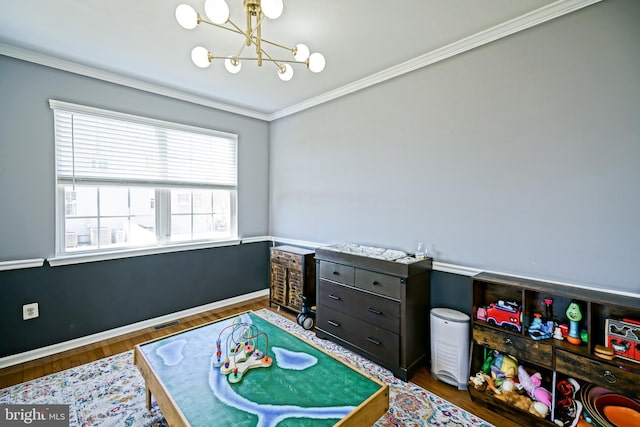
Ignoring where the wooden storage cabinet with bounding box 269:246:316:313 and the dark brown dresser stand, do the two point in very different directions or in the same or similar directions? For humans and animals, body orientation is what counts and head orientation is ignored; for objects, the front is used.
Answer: same or similar directions

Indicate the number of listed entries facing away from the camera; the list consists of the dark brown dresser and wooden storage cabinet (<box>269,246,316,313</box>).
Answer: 0

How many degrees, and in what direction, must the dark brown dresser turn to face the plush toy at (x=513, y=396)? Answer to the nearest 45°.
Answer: approximately 90° to its left

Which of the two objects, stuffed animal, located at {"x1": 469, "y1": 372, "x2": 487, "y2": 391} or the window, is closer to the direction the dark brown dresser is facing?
the window

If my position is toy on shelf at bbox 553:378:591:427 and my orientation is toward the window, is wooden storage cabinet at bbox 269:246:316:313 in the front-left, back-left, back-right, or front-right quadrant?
front-right

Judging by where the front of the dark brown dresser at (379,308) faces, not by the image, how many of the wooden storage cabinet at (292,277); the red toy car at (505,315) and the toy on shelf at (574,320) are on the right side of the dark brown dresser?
1

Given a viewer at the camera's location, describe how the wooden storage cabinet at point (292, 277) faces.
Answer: facing the viewer and to the left of the viewer

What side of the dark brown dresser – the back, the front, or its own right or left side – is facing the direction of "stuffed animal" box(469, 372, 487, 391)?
left

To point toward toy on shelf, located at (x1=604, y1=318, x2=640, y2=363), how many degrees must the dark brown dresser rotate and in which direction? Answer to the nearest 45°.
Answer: approximately 90° to its left

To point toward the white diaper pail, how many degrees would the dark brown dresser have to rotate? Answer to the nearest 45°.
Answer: approximately 135° to its left

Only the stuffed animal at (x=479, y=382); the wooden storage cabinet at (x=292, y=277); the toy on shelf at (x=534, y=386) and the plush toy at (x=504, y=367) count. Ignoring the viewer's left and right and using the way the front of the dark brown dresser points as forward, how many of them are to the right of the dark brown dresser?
1

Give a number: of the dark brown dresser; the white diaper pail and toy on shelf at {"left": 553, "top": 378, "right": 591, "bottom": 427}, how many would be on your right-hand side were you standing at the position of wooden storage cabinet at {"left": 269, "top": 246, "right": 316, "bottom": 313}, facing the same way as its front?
0

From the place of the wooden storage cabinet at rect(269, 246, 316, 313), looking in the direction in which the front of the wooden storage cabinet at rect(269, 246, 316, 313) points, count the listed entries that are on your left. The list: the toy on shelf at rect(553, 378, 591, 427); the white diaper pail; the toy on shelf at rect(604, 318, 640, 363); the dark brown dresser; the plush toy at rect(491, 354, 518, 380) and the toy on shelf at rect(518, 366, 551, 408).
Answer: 6

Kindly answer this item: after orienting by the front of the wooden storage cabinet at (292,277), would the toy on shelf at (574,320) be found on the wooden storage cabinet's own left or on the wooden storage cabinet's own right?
on the wooden storage cabinet's own left

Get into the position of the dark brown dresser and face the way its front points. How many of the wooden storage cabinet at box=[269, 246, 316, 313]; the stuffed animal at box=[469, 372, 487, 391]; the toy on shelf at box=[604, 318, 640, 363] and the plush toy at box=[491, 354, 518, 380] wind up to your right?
1
